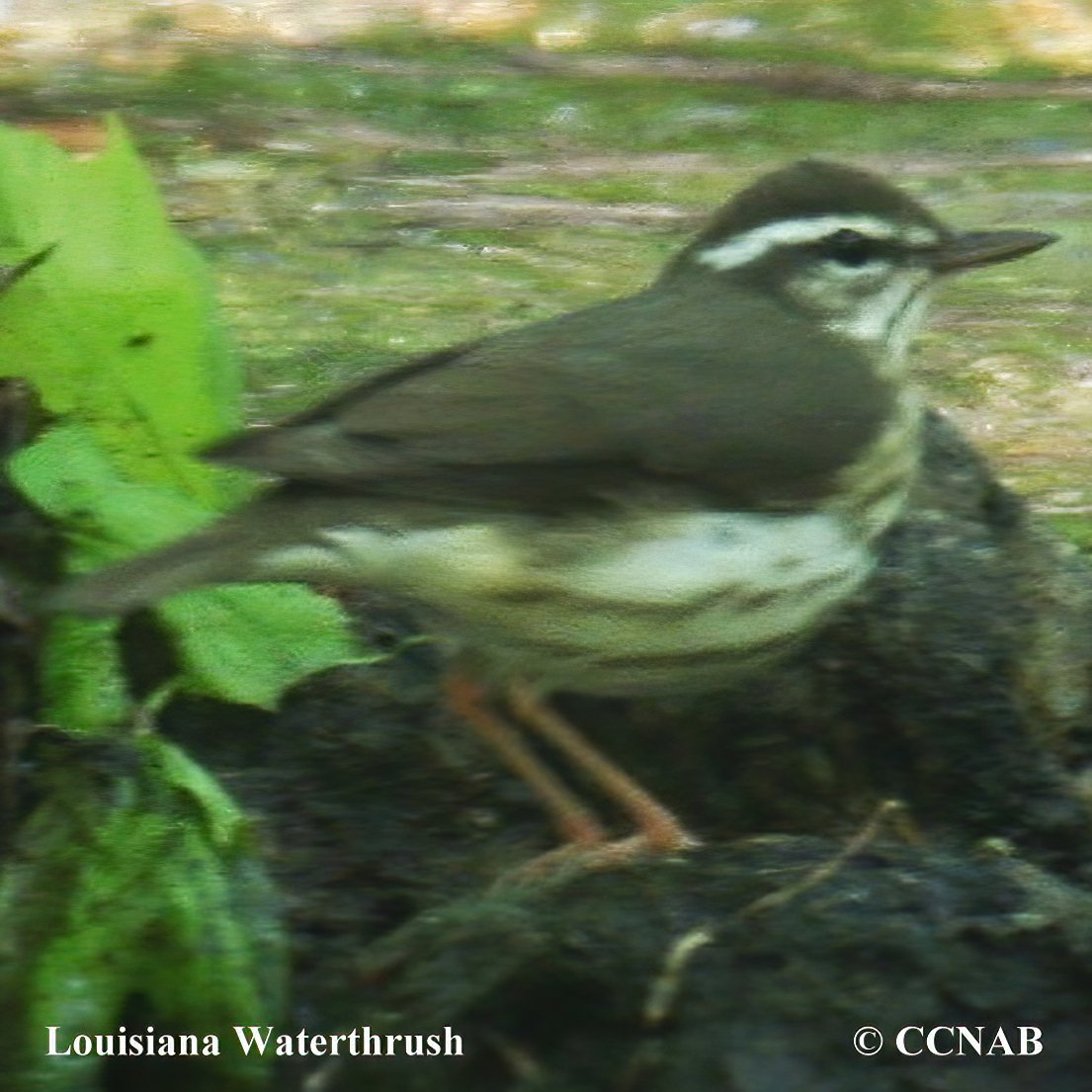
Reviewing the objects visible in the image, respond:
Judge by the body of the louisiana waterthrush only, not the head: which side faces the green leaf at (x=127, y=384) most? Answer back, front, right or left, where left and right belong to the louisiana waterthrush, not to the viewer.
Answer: back

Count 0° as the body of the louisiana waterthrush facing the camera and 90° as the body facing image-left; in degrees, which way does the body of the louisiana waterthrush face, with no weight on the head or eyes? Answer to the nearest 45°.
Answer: approximately 270°

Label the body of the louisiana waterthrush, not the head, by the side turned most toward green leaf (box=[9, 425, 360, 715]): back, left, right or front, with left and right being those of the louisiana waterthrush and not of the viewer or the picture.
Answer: back

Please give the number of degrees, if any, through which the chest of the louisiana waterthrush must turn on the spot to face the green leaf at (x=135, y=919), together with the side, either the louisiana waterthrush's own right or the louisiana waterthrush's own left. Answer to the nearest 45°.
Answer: approximately 135° to the louisiana waterthrush's own right
